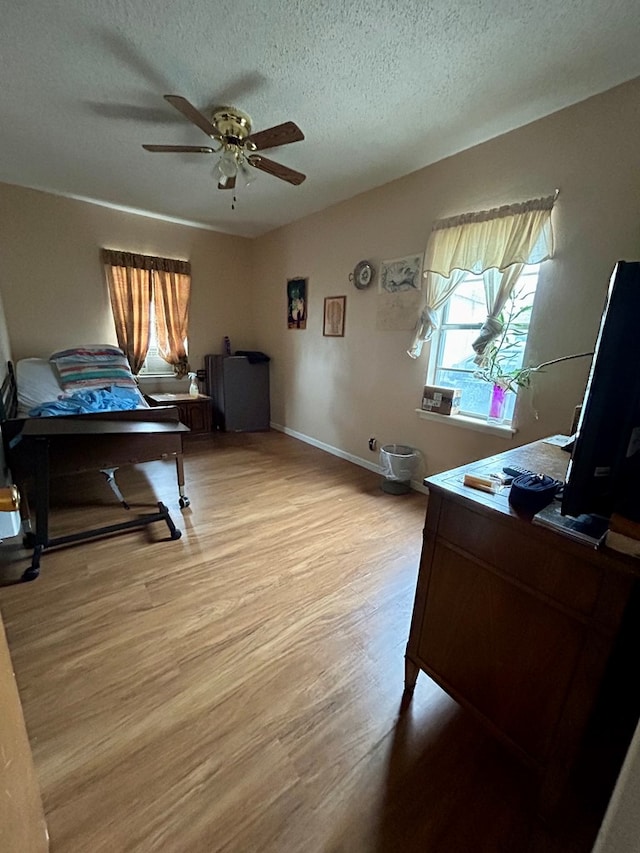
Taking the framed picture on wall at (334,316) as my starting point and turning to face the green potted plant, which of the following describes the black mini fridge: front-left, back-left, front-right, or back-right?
back-right

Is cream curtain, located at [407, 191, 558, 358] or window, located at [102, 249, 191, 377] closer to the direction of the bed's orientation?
the cream curtain

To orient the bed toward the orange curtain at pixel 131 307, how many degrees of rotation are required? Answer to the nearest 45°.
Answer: approximately 180°

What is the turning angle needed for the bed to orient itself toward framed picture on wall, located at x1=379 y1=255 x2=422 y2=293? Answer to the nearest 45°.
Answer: approximately 90° to its left

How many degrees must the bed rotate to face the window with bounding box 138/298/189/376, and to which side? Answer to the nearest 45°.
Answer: approximately 180°

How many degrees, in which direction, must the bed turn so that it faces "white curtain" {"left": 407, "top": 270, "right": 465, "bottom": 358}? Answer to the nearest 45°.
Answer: approximately 90° to its left

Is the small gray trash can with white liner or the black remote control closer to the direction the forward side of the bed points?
the black remote control

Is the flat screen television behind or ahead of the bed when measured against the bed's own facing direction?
ahead

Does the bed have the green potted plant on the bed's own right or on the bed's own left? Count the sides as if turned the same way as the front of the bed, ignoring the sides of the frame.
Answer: on the bed's own left

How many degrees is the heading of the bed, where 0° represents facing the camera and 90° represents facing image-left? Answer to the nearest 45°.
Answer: approximately 0°

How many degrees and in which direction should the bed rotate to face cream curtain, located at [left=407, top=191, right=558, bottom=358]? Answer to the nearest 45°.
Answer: approximately 45° to its left

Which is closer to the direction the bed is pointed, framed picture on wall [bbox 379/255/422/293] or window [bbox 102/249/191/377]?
the framed picture on wall

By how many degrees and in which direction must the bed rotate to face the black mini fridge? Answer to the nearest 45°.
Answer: approximately 135° to its left
